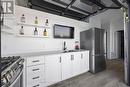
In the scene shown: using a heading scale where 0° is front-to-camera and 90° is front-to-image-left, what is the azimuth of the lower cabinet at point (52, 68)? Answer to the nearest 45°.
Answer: approximately 315°

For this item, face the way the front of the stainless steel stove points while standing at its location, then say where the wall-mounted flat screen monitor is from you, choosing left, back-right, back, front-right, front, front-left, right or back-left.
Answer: left

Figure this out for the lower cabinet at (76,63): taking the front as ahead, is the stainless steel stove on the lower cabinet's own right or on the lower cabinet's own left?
on the lower cabinet's own right

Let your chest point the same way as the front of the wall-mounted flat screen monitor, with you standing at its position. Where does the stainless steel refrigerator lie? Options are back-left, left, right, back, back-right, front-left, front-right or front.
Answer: front-left

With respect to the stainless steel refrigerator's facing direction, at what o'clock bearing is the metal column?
The metal column is roughly at 12 o'clock from the stainless steel refrigerator.

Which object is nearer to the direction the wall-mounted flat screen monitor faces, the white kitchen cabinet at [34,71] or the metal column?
the metal column

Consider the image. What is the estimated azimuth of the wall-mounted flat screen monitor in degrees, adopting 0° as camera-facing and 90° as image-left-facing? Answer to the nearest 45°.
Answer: approximately 315°

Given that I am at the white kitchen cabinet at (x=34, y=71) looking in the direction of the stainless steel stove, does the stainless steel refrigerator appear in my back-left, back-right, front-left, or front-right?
back-left

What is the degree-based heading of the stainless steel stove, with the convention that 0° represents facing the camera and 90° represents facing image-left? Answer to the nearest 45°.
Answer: approximately 315°

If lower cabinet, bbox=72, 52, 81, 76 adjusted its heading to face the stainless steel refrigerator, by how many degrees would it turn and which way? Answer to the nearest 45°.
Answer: approximately 90° to its left
